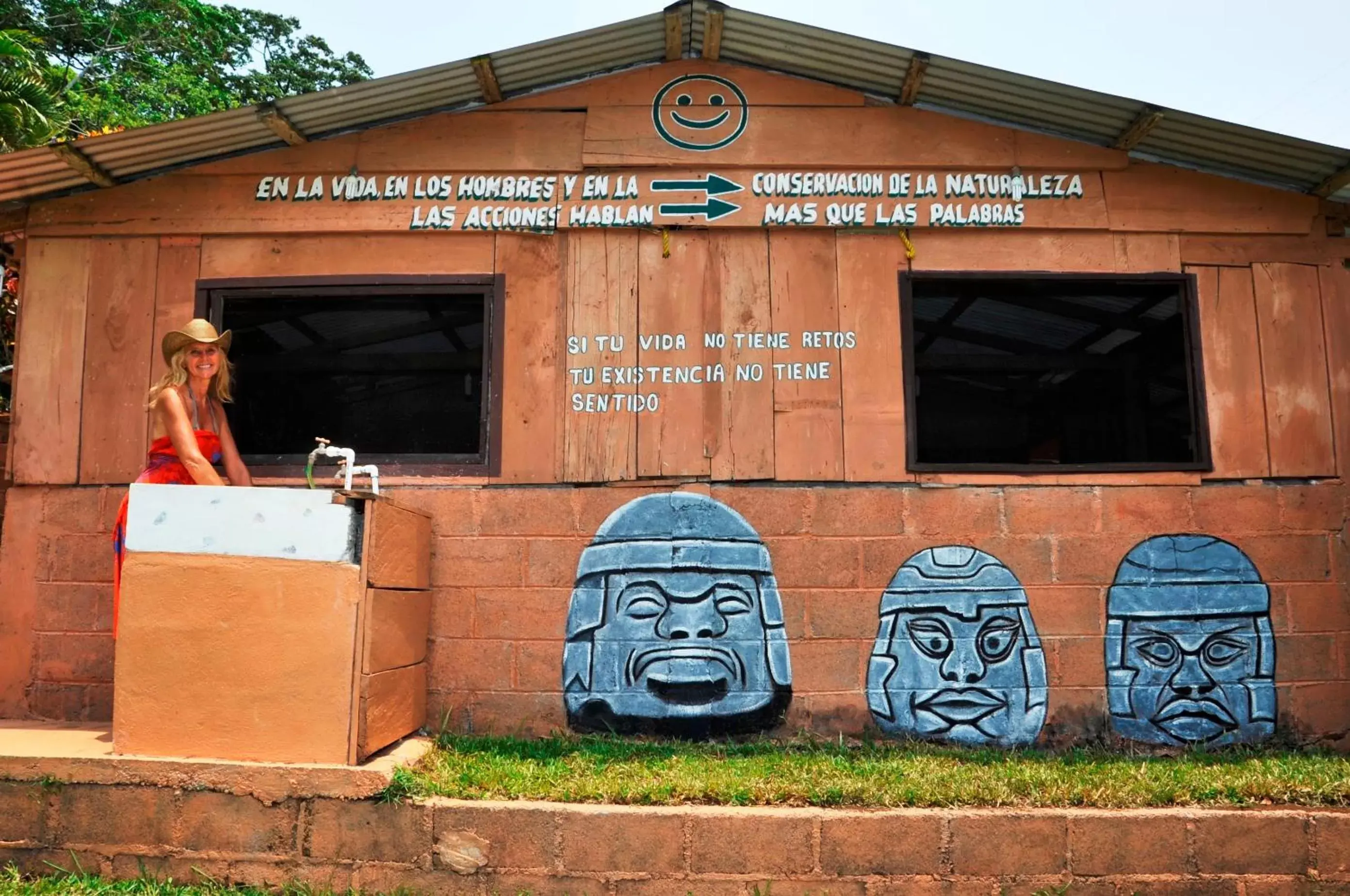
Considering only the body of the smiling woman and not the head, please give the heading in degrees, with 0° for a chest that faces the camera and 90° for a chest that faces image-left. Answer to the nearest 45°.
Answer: approximately 315°

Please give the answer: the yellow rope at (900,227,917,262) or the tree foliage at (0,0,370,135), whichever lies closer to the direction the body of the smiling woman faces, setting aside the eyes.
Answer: the yellow rope

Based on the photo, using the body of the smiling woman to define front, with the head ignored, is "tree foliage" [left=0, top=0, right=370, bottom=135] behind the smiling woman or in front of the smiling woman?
behind

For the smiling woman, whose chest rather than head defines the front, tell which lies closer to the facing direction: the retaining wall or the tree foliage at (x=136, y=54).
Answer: the retaining wall

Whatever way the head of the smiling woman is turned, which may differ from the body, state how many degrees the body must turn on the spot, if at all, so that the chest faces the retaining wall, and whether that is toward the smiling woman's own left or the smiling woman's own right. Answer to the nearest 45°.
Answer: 0° — they already face it

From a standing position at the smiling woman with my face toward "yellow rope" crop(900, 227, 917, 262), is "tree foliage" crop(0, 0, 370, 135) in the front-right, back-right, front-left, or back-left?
back-left
